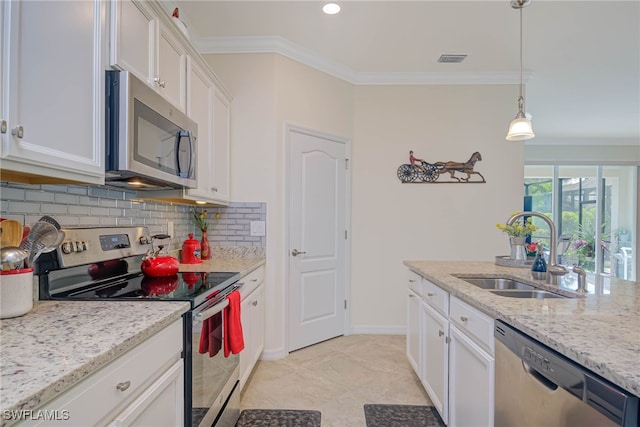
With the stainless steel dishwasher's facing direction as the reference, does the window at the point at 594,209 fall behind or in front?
behind

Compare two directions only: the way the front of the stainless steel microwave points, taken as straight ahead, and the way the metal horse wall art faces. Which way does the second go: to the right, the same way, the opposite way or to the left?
to the right

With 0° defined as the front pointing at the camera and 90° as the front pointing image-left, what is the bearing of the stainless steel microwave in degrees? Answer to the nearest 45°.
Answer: approximately 315°

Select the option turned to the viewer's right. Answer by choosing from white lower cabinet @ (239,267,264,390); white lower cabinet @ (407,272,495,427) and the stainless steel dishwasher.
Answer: white lower cabinet @ (239,267,264,390)

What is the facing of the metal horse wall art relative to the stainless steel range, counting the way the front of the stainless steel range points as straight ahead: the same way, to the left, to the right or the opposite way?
to the right

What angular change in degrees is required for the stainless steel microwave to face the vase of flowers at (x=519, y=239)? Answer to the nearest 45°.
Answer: approximately 45° to its left

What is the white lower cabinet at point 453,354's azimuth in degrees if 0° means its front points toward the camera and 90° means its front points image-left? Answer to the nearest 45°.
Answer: approximately 45°

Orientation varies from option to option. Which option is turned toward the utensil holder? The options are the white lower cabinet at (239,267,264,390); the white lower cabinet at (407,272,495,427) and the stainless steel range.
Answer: the white lower cabinet at (407,272,495,427)

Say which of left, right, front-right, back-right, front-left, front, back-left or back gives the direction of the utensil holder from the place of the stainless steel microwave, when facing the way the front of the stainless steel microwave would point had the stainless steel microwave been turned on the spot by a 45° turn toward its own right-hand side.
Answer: front-right

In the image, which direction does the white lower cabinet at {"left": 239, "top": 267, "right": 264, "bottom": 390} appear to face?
to the viewer's right
